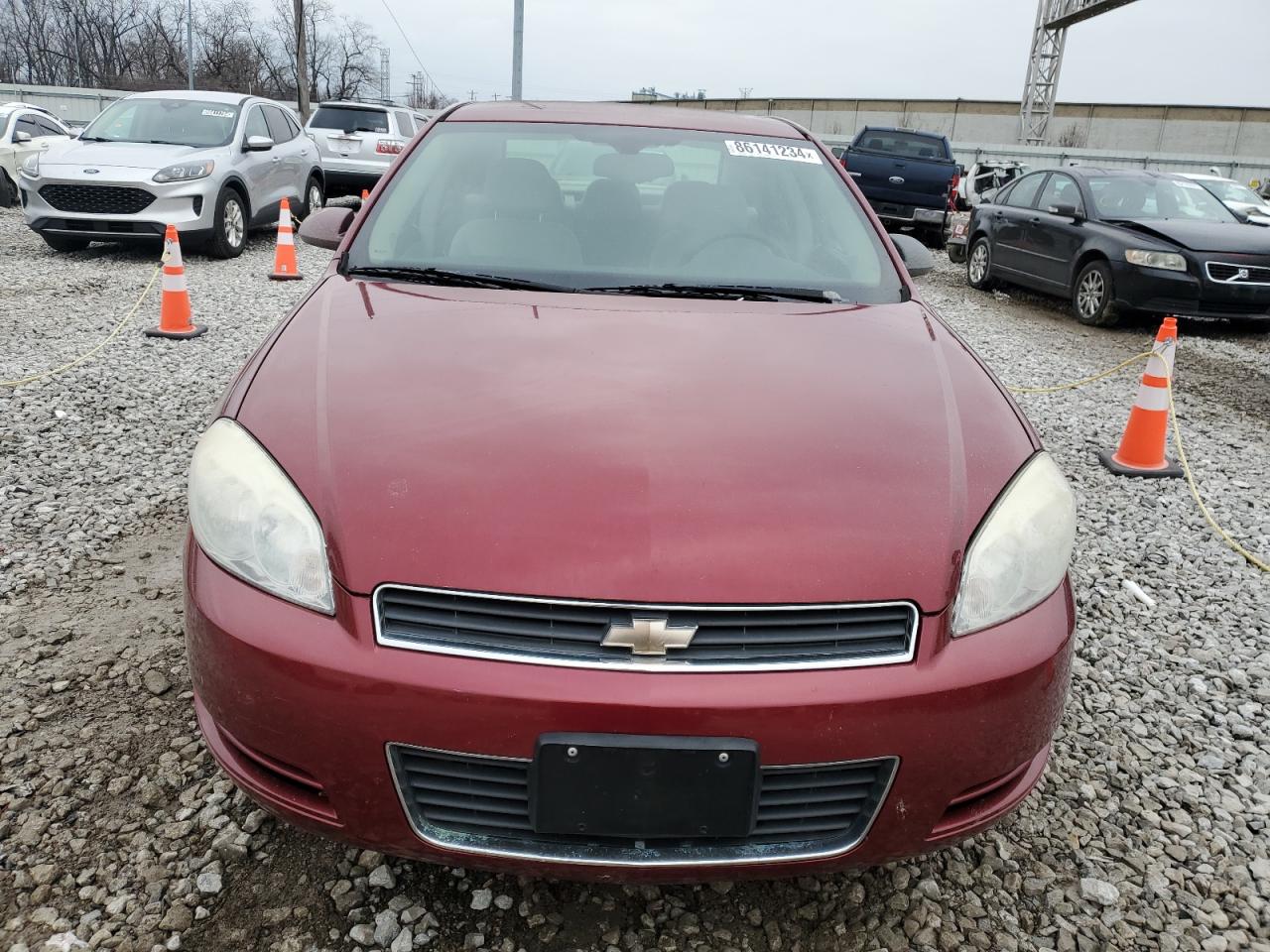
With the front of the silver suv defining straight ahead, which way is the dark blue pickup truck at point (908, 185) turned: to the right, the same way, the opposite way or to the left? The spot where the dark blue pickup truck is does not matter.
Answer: the opposite way

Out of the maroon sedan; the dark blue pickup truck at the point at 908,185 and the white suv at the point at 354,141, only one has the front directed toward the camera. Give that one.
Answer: the maroon sedan

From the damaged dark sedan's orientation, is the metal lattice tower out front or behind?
behind

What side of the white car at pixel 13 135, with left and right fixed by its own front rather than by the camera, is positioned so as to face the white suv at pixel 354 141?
left

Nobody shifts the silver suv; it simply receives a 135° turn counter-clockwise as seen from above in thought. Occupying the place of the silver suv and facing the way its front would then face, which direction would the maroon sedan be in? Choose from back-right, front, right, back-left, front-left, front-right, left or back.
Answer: right

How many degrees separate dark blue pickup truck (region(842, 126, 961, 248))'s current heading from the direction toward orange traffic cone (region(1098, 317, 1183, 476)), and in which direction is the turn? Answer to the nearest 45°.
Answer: approximately 180°

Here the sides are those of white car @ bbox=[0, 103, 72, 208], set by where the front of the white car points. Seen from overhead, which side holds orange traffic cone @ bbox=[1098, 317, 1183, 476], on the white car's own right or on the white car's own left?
on the white car's own left

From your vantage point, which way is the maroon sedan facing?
toward the camera

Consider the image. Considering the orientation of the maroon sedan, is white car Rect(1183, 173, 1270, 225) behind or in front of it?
behind

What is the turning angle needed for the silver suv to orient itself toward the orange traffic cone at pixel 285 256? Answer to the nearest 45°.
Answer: approximately 90° to its left

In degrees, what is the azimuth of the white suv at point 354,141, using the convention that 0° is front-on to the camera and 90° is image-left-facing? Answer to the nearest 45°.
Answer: approximately 225°

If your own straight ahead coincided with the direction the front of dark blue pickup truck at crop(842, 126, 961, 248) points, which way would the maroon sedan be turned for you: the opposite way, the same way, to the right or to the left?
the opposite way

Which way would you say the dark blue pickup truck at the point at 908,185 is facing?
away from the camera

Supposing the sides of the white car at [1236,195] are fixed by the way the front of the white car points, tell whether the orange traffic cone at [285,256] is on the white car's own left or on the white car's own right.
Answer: on the white car's own right
